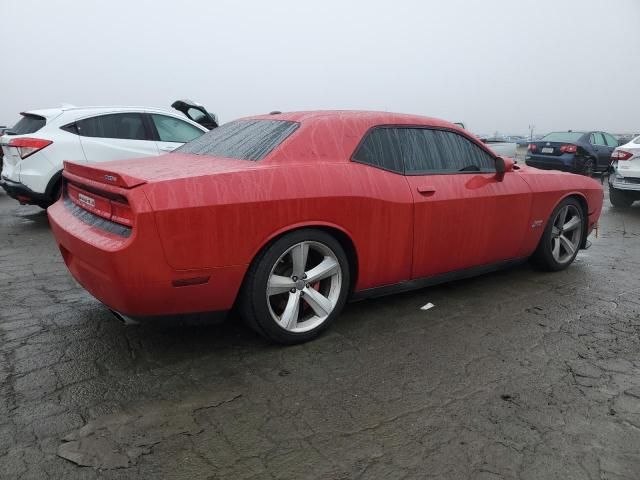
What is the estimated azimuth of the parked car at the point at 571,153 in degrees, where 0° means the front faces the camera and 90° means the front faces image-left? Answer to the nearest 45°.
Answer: approximately 225°

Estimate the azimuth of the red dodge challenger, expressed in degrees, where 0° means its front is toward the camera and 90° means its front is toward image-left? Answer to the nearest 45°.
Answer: approximately 225°

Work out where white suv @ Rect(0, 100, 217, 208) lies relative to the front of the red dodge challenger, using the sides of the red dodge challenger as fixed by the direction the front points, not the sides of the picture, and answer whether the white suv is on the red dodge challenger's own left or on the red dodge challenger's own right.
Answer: on the red dodge challenger's own left

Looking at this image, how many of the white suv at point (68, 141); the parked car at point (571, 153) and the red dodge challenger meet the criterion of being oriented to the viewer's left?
0

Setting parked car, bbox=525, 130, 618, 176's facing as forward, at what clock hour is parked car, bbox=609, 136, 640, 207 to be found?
parked car, bbox=609, 136, 640, 207 is roughly at 4 o'clock from parked car, bbox=525, 130, 618, 176.

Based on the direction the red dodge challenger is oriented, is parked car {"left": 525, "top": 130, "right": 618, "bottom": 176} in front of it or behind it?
in front

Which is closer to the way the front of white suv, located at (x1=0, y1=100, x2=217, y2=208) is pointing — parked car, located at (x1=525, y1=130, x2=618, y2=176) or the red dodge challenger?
the parked car

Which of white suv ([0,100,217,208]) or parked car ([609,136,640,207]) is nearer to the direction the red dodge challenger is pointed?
the parked car

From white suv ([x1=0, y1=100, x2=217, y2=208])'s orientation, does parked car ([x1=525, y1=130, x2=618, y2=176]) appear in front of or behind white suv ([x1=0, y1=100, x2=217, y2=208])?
in front

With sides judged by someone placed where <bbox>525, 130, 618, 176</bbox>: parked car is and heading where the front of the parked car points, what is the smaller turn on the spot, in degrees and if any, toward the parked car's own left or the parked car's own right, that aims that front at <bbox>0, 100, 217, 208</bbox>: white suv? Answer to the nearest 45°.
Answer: approximately 180°

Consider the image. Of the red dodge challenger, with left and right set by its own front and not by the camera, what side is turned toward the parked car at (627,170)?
front

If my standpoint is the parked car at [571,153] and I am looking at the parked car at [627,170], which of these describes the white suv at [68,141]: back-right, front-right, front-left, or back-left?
front-right

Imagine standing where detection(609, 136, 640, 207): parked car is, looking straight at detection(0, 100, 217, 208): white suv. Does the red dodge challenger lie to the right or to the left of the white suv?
left

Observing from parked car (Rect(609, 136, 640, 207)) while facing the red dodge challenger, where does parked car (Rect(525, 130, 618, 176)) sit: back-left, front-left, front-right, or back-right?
back-right
